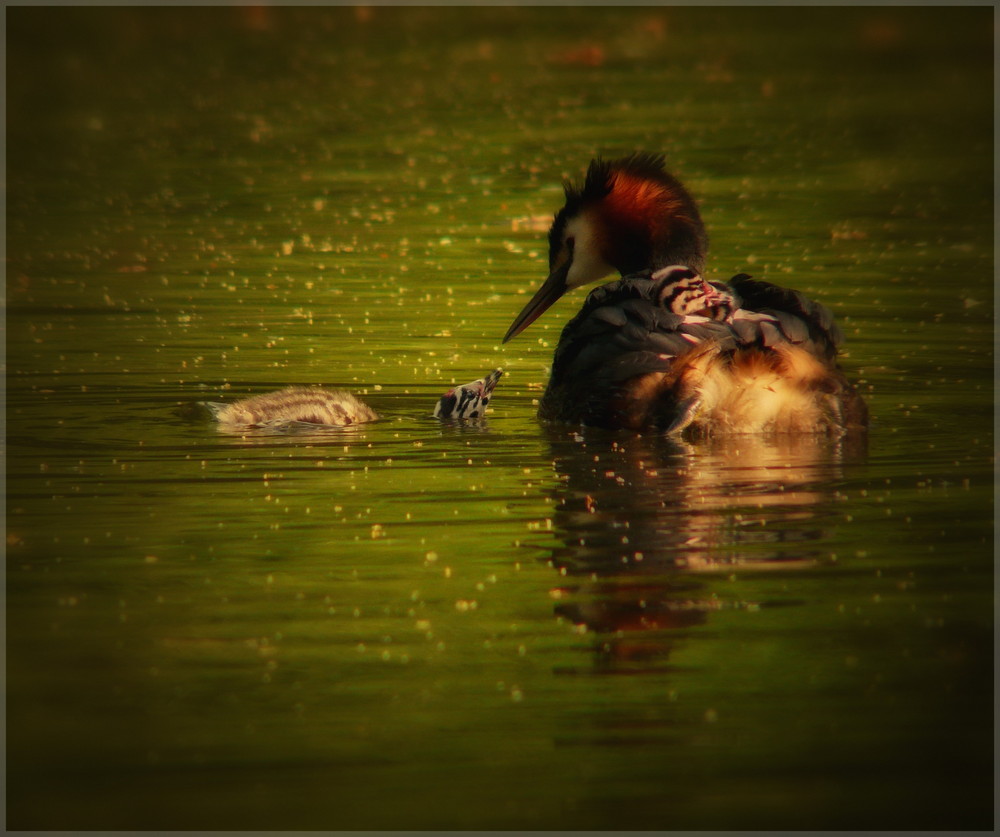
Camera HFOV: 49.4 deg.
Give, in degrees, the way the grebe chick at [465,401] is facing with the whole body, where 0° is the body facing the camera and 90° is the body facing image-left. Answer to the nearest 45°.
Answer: approximately 270°

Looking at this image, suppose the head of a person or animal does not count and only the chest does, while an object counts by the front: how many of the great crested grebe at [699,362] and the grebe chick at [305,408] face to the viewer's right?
1

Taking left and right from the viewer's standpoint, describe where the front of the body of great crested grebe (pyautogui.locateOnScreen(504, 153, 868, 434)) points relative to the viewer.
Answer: facing away from the viewer and to the left of the viewer

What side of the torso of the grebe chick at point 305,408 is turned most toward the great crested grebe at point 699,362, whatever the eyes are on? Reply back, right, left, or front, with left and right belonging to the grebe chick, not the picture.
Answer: front

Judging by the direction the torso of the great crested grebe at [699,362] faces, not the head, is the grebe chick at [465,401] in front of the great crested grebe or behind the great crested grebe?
in front

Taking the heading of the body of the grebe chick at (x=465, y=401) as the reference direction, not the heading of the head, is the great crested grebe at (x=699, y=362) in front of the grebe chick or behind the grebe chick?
in front

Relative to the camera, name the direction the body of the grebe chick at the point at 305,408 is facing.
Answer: to the viewer's right

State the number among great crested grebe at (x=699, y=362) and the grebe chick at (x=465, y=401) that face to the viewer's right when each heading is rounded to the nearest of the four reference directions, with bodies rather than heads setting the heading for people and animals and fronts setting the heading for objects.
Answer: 1
